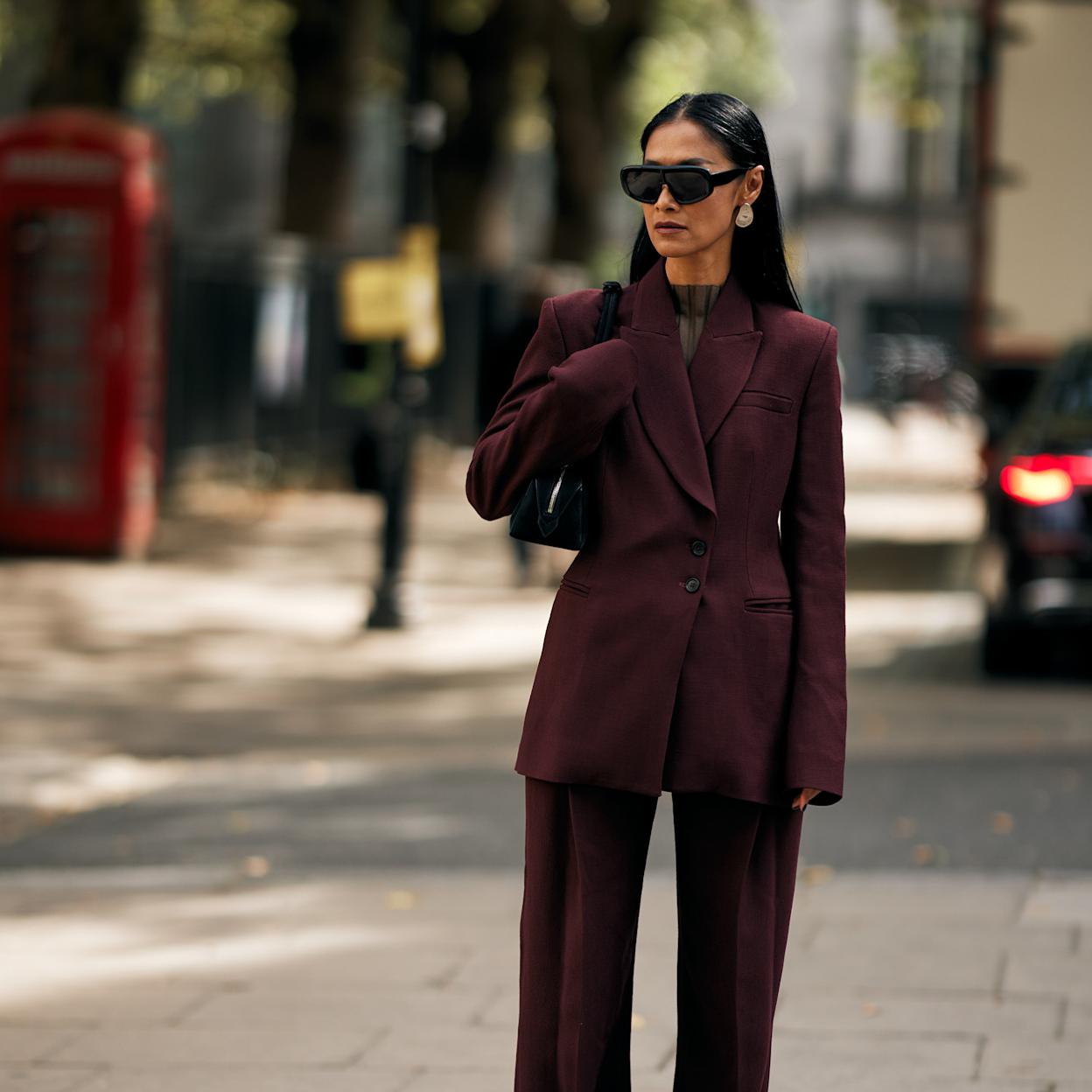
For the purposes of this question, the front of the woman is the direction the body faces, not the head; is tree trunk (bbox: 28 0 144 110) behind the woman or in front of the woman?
behind

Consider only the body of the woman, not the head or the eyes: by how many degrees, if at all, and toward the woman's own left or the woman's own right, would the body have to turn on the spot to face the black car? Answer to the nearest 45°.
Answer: approximately 180°

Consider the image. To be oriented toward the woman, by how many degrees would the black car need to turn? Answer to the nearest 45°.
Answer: approximately 180°

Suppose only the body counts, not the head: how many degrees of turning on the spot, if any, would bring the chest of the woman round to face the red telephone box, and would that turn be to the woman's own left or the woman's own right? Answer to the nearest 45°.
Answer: approximately 180°

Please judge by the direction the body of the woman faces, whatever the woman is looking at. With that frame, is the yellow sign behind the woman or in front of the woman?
behind

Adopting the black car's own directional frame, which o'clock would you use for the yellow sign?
The yellow sign is roughly at 10 o'clock from the black car.

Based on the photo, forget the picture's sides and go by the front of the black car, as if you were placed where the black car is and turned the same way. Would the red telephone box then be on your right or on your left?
on your left

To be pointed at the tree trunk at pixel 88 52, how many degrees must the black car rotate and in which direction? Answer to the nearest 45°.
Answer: approximately 45° to its left

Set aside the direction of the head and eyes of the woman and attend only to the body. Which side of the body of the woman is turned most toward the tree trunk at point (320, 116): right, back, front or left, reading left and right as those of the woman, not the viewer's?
back

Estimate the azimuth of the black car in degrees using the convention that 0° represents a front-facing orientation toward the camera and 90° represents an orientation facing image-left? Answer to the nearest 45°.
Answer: approximately 180°

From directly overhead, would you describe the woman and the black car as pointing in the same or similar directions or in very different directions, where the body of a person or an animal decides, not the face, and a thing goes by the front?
very different directions

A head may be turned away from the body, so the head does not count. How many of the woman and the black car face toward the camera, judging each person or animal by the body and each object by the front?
1

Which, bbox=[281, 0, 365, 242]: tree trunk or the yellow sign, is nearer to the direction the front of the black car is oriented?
the tree trunk

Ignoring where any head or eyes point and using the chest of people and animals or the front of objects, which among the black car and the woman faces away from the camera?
the black car
